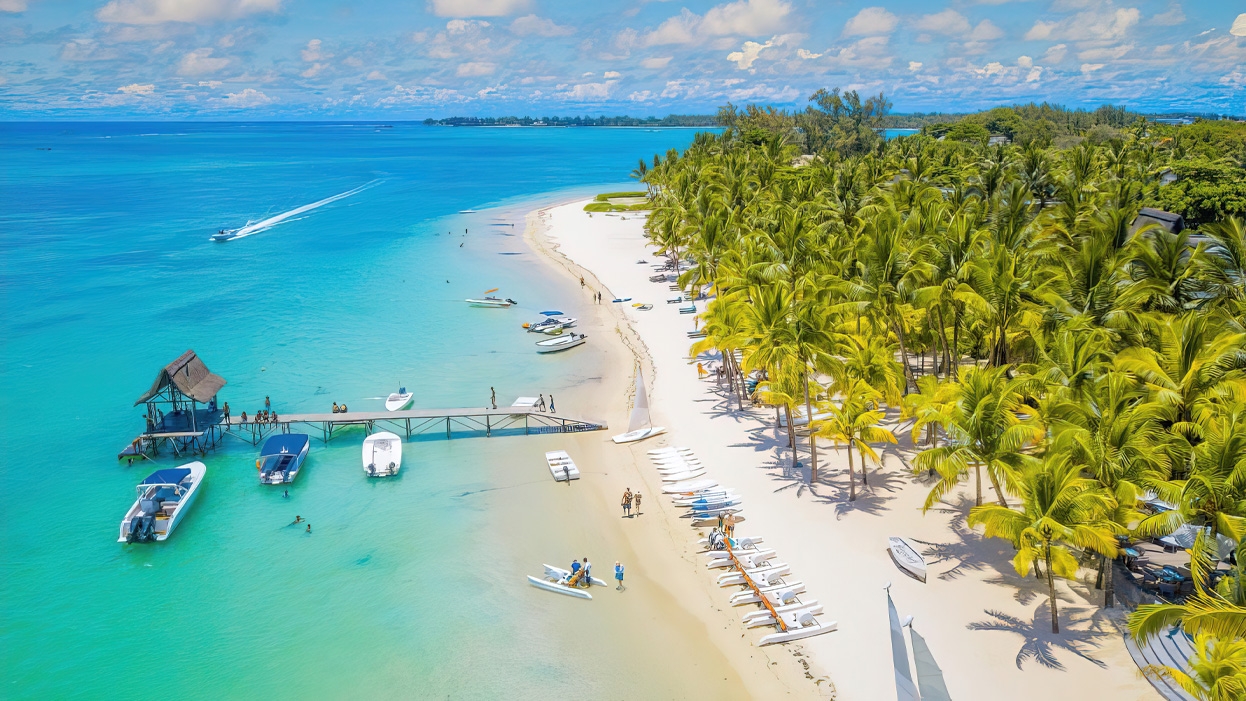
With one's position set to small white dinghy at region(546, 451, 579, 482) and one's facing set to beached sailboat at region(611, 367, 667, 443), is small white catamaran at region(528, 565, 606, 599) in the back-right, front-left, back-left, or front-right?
back-right

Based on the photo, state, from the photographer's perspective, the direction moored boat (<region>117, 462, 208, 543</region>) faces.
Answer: facing away from the viewer and to the right of the viewer

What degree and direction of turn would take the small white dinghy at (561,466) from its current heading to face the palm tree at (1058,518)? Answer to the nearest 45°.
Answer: approximately 135° to its right

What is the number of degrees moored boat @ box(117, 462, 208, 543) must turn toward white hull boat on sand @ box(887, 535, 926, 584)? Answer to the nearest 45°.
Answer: approximately 90° to its right

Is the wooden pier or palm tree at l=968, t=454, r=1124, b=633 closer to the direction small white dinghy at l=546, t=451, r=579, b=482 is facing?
the wooden pier

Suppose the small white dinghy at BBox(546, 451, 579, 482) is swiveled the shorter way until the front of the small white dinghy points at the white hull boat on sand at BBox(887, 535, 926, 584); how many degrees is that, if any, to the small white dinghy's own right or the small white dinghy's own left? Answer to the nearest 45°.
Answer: approximately 135° to the small white dinghy's own right

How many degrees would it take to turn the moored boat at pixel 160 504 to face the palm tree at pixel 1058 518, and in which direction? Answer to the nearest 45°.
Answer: approximately 90° to its right

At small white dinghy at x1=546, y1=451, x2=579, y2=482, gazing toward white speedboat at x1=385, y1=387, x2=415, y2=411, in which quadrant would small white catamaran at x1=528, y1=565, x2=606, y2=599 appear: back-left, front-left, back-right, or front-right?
back-left

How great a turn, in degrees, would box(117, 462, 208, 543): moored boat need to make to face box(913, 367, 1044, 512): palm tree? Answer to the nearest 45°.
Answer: approximately 90° to its right

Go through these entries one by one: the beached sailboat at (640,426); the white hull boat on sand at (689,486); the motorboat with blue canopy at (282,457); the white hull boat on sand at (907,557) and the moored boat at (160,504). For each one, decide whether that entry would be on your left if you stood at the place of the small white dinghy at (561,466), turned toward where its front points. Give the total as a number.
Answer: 2

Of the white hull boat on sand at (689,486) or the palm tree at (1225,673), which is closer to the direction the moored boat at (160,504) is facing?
the white hull boat on sand

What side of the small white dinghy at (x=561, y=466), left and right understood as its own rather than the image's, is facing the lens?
back
